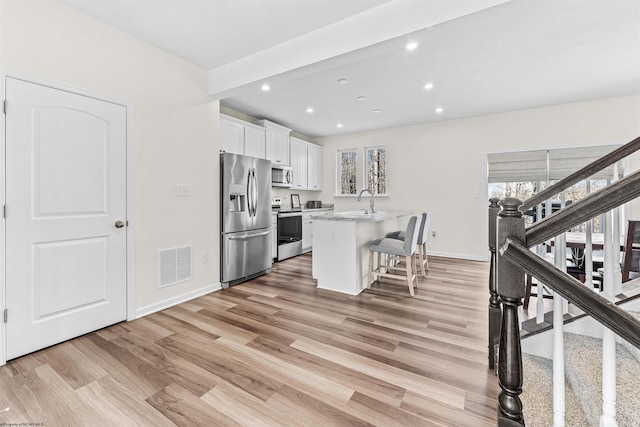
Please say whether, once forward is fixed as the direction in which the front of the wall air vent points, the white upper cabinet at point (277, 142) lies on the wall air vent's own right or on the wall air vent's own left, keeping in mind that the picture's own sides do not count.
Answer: on the wall air vent's own left

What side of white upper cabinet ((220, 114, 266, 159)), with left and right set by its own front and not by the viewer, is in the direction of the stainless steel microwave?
left

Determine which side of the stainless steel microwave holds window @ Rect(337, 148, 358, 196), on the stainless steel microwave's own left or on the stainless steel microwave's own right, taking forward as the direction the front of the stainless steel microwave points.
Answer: on the stainless steel microwave's own left

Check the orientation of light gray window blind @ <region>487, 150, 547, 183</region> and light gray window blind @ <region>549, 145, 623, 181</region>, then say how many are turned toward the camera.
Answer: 2

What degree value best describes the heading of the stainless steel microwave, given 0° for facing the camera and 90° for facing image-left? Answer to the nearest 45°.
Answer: approximately 315°

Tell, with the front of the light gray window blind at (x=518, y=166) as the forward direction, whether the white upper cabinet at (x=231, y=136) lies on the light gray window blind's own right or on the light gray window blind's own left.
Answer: on the light gray window blind's own right

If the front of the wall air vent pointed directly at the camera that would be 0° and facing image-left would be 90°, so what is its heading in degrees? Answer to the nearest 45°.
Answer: approximately 315°

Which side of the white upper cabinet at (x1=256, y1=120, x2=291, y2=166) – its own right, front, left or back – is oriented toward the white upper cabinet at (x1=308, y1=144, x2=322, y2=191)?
left

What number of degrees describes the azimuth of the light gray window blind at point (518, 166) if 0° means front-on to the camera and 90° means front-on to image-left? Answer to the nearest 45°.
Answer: approximately 0°

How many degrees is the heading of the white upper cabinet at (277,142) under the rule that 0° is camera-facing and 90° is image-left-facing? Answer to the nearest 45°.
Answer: approximately 315°

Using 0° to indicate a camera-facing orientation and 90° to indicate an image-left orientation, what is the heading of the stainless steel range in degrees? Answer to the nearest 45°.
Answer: approximately 315°
